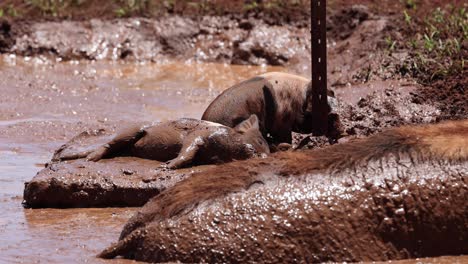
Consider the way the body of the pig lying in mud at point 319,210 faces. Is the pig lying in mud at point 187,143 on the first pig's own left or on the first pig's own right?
on the first pig's own left

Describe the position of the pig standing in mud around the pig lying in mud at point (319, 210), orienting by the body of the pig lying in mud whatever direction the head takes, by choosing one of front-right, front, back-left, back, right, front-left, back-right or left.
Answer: left

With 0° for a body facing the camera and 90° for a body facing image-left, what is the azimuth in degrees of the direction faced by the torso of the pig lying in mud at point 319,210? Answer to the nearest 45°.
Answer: approximately 270°

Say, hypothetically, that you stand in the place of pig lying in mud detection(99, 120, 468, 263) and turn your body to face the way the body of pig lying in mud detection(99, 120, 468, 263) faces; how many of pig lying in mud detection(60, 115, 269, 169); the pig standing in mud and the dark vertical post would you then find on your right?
0

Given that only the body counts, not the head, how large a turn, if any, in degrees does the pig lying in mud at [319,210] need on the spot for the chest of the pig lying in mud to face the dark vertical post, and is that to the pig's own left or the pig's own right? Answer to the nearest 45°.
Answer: approximately 90° to the pig's own left
